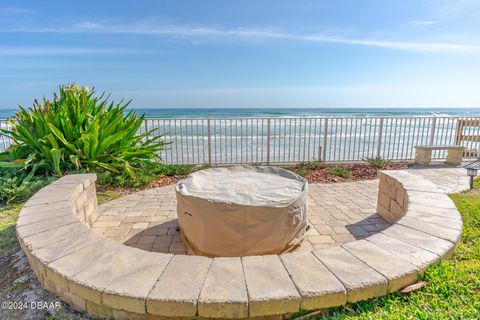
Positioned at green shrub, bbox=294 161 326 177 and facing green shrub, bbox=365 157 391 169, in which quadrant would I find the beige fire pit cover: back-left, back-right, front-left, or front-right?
back-right

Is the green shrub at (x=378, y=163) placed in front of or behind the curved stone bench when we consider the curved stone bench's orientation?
in front

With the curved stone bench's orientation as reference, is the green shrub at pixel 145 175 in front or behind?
in front

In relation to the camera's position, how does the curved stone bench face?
facing away from the viewer

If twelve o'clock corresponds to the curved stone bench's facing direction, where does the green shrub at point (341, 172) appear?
The green shrub is roughly at 1 o'clock from the curved stone bench.

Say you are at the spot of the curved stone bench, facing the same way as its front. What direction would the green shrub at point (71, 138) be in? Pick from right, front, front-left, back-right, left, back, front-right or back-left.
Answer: front-left

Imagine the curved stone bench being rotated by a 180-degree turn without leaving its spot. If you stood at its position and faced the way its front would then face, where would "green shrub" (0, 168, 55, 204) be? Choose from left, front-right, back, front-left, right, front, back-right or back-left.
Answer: back-right
